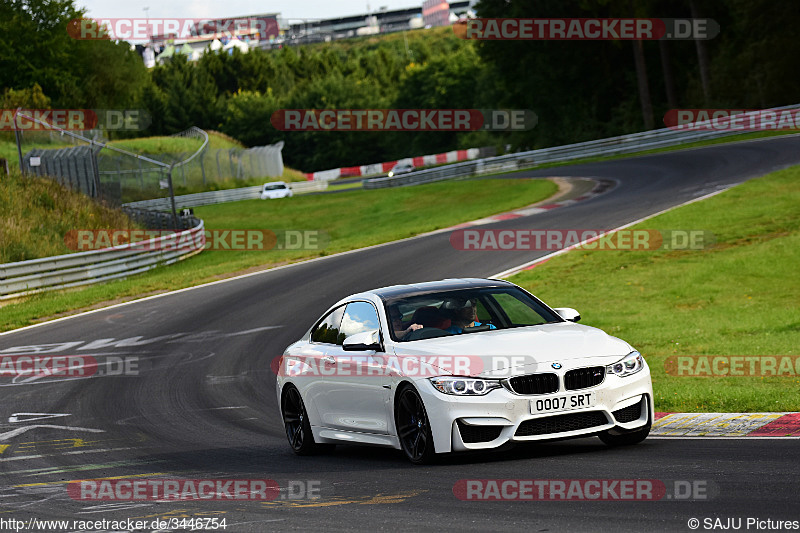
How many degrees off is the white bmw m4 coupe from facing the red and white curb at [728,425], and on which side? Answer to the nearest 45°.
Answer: approximately 45° to its left

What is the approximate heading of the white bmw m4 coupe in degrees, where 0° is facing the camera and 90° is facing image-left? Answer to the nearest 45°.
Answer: approximately 315°

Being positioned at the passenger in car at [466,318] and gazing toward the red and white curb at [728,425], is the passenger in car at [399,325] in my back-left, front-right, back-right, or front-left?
back-right

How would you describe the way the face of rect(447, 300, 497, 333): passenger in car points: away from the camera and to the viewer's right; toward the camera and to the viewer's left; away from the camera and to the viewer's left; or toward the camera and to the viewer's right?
toward the camera and to the viewer's right

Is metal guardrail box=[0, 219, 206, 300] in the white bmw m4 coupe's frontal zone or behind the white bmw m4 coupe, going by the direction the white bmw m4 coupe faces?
behind

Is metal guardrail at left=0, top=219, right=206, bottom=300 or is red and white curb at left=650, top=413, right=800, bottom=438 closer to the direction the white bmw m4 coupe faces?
the red and white curb
